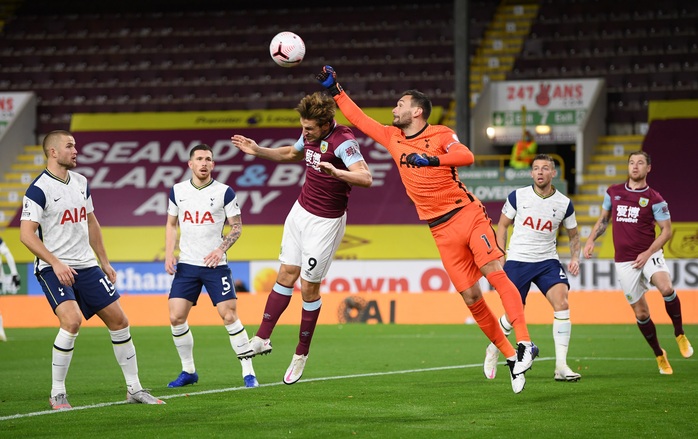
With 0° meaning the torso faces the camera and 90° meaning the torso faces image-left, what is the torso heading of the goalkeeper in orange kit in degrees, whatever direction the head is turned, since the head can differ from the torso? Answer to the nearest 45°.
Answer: approximately 45°
